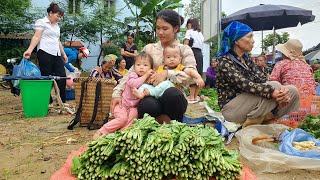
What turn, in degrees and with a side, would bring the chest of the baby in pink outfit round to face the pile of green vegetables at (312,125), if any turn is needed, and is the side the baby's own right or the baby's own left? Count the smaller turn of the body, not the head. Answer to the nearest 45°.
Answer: approximately 90° to the baby's own left

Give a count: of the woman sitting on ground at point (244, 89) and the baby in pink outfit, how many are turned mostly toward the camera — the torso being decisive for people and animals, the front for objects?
1

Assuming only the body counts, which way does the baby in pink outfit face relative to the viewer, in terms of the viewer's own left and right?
facing the viewer
